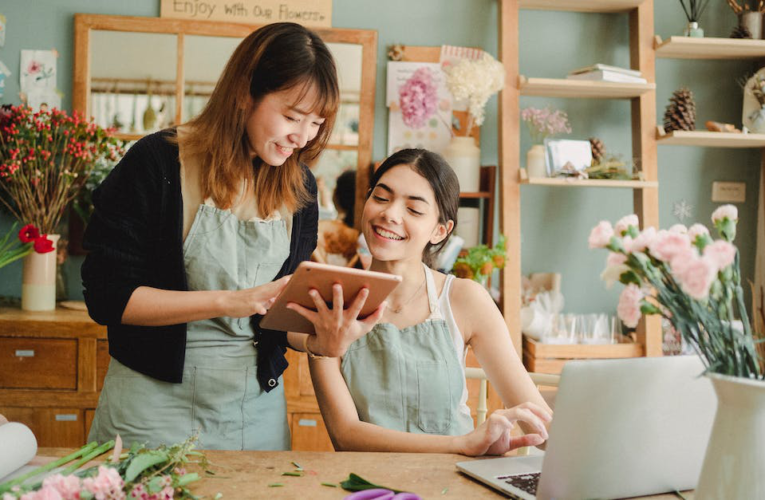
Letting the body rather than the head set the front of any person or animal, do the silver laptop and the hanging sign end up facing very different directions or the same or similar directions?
very different directions

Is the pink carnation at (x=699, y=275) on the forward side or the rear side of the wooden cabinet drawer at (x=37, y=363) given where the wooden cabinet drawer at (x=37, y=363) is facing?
on the forward side

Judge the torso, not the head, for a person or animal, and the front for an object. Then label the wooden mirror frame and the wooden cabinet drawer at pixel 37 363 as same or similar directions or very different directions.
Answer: same or similar directions

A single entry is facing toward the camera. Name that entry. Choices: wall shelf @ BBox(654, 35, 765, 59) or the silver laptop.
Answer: the wall shelf

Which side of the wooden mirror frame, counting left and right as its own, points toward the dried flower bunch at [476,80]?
left

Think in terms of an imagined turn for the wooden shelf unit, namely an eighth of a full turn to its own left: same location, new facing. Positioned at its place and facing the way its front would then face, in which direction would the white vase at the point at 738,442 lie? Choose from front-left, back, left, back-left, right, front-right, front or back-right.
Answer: front-right

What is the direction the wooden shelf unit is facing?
toward the camera

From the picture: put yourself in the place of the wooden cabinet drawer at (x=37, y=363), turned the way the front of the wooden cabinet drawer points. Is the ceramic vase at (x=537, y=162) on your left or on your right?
on your left

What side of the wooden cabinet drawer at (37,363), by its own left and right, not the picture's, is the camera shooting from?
front

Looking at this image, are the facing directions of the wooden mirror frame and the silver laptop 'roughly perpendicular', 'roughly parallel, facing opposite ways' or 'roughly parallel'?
roughly parallel, facing opposite ways

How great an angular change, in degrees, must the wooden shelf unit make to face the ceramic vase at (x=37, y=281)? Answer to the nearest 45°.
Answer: approximately 90° to its right

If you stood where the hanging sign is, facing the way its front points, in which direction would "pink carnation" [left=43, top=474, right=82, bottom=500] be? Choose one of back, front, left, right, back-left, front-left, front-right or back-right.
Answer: front

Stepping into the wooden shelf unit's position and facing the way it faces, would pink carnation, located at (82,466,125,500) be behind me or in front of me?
in front

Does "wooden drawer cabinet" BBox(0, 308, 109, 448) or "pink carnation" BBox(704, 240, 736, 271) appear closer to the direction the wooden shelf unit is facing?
the pink carnation

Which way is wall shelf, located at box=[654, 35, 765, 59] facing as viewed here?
toward the camera

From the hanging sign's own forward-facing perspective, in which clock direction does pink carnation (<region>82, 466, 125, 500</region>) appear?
The pink carnation is roughly at 12 o'clock from the hanging sign.

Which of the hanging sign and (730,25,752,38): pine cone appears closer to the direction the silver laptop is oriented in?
the hanging sign
